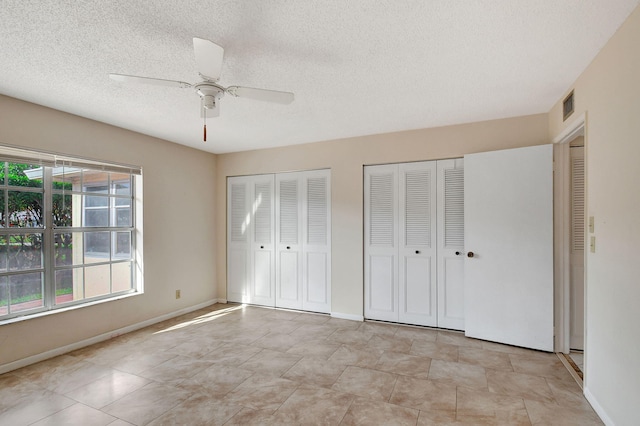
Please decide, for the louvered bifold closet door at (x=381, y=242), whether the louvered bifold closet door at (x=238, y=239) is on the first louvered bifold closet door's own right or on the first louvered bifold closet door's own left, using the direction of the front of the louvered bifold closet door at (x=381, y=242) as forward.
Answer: on the first louvered bifold closet door's own right

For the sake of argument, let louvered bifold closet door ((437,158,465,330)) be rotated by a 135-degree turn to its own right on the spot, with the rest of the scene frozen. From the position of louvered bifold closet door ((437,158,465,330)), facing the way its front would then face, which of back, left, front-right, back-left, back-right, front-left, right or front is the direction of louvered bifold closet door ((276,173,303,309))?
front-left

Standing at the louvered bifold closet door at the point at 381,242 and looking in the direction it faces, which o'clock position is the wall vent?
The wall vent is roughly at 10 o'clock from the louvered bifold closet door.

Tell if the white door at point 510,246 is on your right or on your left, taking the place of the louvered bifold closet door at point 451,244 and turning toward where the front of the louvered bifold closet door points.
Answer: on your left

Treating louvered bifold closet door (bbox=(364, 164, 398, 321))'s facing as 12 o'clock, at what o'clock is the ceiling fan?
The ceiling fan is roughly at 1 o'clock from the louvered bifold closet door.

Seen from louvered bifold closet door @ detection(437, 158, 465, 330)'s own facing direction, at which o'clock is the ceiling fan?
The ceiling fan is roughly at 1 o'clock from the louvered bifold closet door.

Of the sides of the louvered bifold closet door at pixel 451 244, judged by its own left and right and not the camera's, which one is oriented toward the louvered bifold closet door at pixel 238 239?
right

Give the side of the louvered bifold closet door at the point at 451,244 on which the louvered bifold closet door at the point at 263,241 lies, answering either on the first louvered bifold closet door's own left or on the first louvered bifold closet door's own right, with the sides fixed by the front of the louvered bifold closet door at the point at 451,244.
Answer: on the first louvered bifold closet door's own right

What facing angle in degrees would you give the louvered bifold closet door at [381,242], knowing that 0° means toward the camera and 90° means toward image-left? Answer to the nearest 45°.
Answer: approximately 0°

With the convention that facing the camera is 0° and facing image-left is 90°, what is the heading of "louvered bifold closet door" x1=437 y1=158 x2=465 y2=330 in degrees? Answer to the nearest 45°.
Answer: approximately 0°

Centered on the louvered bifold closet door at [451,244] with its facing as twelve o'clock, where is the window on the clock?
The window is roughly at 2 o'clock from the louvered bifold closet door.

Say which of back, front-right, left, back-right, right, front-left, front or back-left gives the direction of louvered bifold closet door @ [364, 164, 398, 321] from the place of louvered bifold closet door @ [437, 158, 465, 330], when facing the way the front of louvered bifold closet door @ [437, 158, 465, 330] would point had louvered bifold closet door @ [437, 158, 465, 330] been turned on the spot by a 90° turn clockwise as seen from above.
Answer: front

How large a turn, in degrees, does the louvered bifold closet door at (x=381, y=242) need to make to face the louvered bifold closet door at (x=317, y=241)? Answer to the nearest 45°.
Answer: approximately 90° to its right

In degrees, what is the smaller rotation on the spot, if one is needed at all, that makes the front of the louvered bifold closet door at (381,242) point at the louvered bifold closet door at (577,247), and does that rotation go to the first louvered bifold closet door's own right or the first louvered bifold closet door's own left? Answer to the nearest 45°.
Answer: approximately 90° to the first louvered bifold closet door's own left
